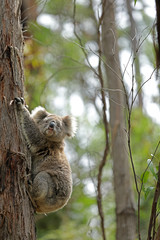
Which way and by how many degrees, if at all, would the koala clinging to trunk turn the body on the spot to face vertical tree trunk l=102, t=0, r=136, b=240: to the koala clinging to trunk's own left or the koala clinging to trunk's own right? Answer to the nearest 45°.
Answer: approximately 135° to the koala clinging to trunk's own right

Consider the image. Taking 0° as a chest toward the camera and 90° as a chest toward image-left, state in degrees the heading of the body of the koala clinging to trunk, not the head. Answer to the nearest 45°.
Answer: approximately 90°
